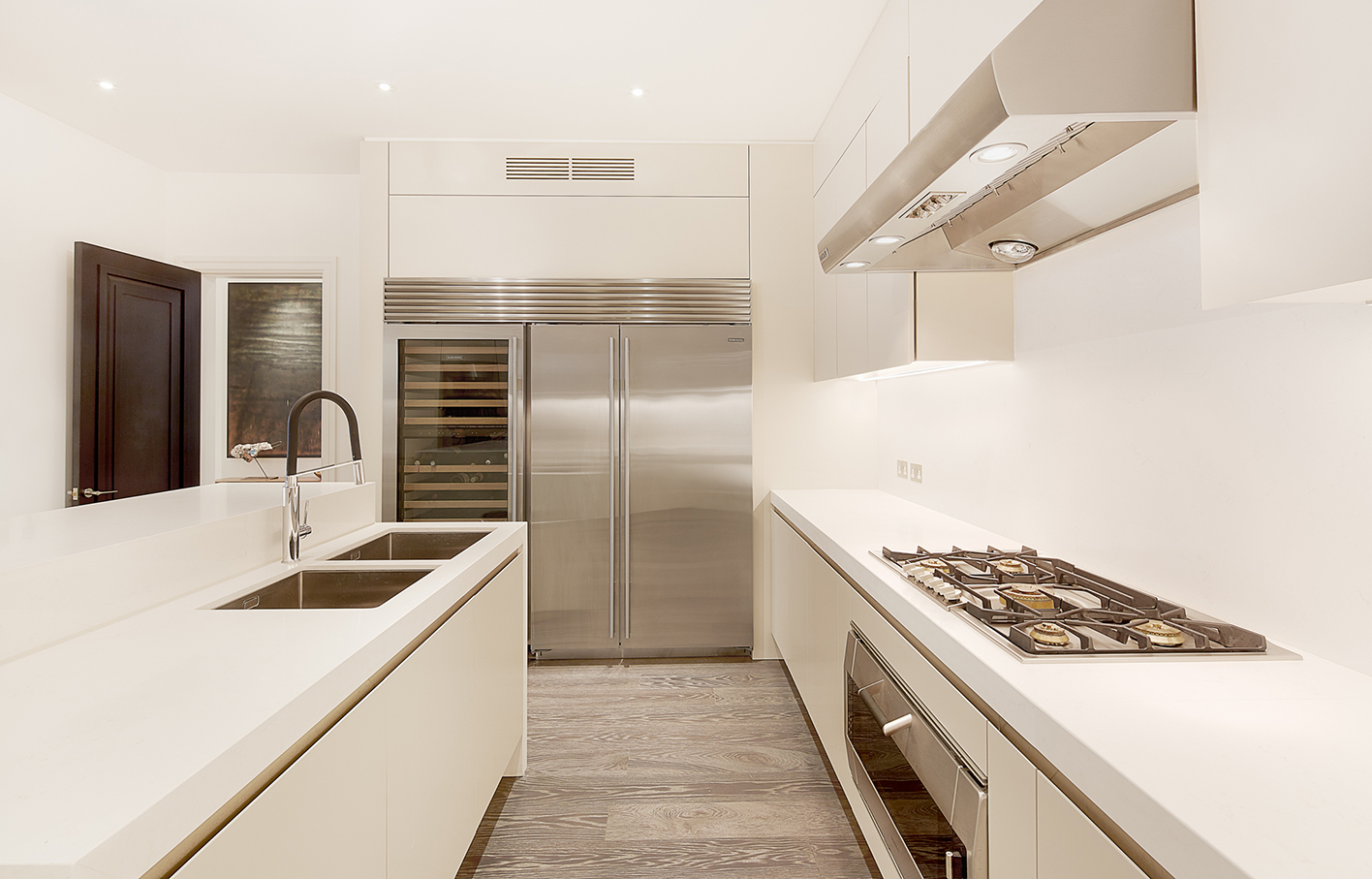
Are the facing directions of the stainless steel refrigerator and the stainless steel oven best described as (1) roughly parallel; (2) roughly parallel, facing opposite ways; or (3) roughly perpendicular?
roughly perpendicular

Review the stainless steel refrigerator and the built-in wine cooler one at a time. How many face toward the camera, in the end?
2

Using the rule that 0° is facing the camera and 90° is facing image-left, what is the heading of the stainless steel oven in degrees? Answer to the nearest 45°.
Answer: approximately 45°

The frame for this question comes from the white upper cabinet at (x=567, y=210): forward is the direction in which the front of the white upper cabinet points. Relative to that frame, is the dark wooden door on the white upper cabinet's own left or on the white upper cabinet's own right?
on the white upper cabinet's own right

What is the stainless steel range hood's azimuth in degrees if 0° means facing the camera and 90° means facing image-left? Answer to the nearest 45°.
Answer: approximately 45°

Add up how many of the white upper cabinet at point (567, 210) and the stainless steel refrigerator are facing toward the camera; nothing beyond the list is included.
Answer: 2

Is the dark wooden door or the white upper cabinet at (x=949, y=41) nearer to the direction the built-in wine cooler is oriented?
the white upper cabinet

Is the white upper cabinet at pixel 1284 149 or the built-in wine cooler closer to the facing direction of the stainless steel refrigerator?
the white upper cabinet
